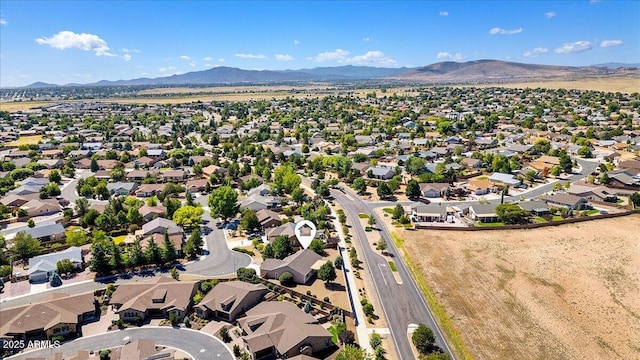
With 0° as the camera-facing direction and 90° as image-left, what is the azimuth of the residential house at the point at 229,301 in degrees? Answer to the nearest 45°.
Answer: approximately 45°

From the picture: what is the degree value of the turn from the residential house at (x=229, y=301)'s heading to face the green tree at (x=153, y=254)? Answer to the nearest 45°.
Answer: approximately 90° to its right

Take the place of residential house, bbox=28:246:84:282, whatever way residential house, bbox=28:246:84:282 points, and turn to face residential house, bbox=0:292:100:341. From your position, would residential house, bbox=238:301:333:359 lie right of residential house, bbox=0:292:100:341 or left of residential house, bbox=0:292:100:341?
left

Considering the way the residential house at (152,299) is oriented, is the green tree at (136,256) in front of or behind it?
behind

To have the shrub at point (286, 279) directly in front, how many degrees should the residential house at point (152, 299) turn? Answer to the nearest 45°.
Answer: approximately 90° to its left

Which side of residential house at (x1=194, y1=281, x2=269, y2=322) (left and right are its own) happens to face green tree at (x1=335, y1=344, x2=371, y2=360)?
left
